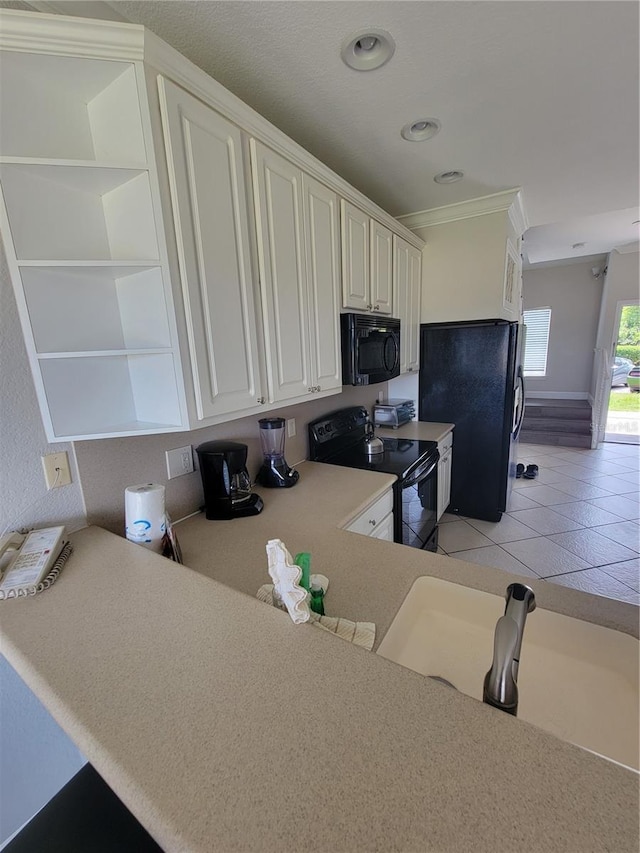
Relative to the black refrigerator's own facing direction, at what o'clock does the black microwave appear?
The black microwave is roughly at 4 o'clock from the black refrigerator.

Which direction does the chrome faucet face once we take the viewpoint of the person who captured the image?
facing away from the viewer

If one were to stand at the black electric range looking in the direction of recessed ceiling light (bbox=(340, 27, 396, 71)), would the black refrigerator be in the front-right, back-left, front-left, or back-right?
back-left

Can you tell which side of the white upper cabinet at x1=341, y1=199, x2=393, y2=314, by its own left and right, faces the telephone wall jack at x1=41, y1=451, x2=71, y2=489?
right

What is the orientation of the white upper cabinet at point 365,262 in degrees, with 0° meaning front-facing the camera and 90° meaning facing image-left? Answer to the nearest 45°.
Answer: approximately 315°
